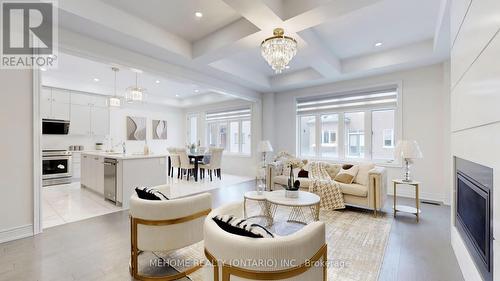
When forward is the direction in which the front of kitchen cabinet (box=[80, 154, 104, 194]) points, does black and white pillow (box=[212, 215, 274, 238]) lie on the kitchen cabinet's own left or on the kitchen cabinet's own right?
on the kitchen cabinet's own left

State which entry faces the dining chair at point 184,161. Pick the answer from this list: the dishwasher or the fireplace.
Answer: the fireplace

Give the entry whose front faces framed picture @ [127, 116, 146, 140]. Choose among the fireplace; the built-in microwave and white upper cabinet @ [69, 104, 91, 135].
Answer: the fireplace

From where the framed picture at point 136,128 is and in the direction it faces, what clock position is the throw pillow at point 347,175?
The throw pillow is roughly at 11 o'clock from the framed picture.

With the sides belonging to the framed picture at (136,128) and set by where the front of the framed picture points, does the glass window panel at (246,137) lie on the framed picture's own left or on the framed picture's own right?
on the framed picture's own left

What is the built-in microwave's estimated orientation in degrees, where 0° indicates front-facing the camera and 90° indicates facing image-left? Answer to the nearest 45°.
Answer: approximately 0°

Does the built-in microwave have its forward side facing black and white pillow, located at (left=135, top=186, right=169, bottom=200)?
yes

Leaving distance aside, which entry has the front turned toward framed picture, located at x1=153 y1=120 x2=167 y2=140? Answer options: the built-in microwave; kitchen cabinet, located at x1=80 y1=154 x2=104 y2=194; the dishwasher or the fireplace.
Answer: the fireplace
